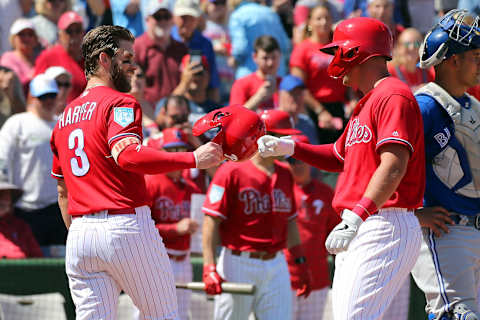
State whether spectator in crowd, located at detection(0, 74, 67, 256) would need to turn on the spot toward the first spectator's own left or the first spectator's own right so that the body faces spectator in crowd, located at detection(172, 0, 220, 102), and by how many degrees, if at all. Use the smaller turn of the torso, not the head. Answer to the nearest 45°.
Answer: approximately 90° to the first spectator's own left

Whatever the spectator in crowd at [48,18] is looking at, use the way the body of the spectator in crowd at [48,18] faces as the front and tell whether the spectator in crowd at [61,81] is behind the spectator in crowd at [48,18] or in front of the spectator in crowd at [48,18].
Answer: in front

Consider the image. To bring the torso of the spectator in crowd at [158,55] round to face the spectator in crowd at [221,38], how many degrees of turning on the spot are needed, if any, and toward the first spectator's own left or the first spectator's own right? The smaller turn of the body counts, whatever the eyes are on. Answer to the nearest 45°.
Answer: approximately 135° to the first spectator's own left

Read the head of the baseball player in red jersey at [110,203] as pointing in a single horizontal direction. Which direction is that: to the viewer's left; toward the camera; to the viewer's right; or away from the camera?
to the viewer's right

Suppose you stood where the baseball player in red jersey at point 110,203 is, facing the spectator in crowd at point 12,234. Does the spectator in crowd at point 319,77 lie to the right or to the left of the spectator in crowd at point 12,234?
right

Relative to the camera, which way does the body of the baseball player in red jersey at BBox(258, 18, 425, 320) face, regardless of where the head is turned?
to the viewer's left

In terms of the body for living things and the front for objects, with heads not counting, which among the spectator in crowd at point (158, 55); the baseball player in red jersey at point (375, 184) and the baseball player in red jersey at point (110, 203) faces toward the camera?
the spectator in crowd

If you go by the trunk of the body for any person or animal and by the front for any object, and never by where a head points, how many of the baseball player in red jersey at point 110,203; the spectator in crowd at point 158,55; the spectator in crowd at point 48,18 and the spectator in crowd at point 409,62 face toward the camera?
3

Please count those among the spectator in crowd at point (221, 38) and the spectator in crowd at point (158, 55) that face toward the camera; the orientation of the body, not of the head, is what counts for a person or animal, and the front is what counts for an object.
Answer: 2

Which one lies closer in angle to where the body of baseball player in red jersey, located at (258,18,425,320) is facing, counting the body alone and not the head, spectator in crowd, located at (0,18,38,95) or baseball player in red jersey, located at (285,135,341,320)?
the spectator in crowd

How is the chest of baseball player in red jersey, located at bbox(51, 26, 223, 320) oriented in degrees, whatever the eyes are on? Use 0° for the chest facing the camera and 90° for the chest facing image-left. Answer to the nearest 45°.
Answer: approximately 225°

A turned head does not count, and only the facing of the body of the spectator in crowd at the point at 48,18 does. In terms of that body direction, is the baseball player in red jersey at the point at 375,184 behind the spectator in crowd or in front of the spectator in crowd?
in front
